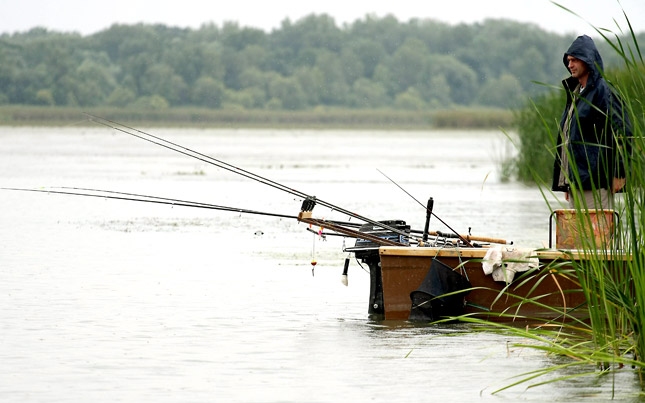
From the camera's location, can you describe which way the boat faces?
facing to the right of the viewer
